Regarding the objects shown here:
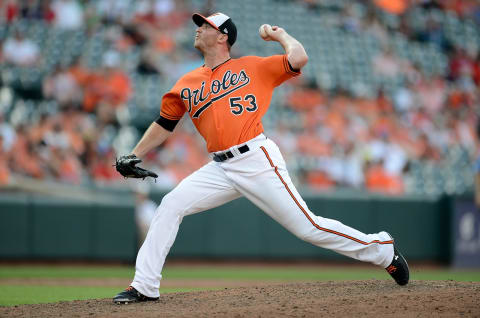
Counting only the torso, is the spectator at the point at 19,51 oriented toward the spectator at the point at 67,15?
no

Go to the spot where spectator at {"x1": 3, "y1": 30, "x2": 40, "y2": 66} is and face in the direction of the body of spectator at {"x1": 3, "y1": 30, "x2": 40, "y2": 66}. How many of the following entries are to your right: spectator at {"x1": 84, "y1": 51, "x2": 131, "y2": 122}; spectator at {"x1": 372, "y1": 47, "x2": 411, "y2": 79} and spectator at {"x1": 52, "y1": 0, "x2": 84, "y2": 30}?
0

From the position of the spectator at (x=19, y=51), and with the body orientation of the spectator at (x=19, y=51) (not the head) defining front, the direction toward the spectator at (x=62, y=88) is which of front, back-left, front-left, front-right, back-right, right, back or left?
front-left

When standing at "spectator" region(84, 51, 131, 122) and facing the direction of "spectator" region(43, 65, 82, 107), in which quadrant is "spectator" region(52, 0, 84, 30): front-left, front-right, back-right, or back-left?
front-right

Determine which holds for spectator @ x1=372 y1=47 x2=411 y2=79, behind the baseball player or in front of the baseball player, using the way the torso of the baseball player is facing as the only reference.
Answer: behind

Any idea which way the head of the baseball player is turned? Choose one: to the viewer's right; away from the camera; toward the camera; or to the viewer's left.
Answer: to the viewer's left

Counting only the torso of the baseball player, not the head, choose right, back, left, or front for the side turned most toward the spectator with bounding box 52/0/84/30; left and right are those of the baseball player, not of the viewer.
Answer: right

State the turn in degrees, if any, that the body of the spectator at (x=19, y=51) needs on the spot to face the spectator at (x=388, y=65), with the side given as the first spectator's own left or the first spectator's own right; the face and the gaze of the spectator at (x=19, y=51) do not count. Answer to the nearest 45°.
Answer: approximately 90° to the first spectator's own left

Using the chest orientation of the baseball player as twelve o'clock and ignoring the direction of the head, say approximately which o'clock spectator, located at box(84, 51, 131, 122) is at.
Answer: The spectator is roughly at 4 o'clock from the baseball player.

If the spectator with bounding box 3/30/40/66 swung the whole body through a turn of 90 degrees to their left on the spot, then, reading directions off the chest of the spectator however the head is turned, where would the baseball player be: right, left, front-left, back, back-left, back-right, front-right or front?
right

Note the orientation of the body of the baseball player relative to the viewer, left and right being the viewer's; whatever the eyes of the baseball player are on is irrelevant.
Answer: facing the viewer and to the left of the viewer

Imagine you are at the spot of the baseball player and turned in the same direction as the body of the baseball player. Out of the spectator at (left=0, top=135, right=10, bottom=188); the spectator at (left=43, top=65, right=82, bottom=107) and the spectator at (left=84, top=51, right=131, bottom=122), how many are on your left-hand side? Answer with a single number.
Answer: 0

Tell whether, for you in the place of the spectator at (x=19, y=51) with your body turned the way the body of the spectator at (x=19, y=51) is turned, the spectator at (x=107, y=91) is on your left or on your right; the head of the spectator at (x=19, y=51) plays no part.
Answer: on your left

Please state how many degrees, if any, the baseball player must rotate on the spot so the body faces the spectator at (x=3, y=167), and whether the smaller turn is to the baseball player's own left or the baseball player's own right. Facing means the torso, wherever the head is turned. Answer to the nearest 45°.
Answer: approximately 90° to the baseball player's own right

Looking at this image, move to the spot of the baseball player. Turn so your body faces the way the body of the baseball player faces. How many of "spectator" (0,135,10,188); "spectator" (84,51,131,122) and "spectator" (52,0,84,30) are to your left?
0

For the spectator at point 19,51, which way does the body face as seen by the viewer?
toward the camera
